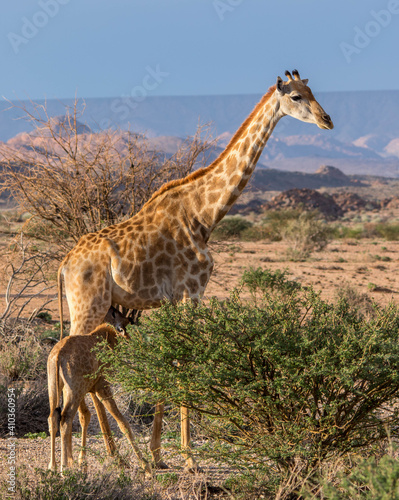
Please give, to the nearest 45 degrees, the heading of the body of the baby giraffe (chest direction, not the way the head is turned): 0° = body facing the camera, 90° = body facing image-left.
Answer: approximately 225°

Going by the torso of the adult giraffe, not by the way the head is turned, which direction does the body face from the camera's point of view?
to the viewer's right

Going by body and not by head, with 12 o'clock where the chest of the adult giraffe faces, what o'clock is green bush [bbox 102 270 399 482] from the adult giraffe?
The green bush is roughly at 2 o'clock from the adult giraffe.

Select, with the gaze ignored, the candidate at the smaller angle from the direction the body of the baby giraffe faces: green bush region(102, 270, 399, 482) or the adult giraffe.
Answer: the adult giraffe
